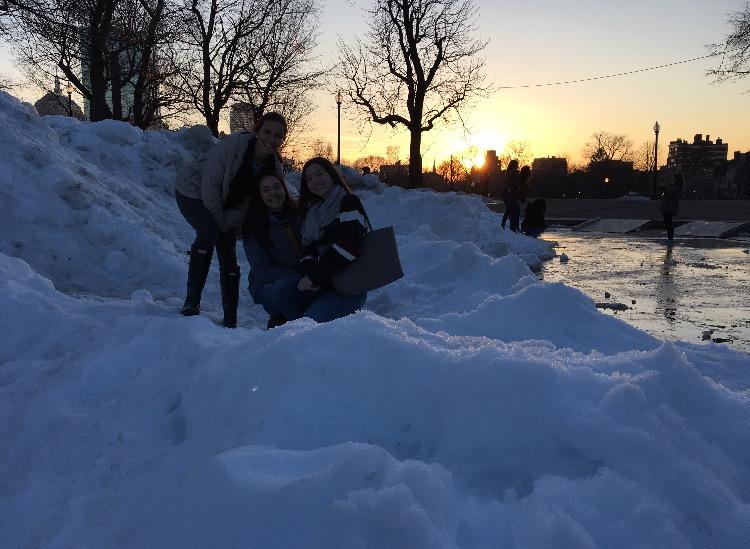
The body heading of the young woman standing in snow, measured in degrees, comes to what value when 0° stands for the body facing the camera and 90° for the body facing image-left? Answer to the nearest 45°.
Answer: approximately 315°

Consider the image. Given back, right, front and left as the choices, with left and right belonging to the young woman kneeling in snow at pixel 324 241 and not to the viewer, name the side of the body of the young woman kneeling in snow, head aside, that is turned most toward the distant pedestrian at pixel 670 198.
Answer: back

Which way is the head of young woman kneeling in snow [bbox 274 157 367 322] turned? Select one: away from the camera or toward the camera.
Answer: toward the camera

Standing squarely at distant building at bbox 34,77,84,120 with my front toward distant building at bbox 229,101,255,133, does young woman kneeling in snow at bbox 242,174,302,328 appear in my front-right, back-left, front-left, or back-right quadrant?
front-right

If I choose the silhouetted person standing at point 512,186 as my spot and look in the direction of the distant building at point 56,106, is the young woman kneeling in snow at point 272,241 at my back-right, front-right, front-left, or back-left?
back-left

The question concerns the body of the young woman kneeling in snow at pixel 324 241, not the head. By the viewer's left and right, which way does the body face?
facing the viewer and to the left of the viewer

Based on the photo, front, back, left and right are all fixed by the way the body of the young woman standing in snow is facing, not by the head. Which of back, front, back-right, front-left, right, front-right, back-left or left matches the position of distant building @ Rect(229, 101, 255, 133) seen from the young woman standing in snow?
back-left

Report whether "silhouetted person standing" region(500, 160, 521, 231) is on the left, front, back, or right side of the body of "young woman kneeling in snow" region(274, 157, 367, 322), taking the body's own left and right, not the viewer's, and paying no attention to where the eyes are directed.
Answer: back

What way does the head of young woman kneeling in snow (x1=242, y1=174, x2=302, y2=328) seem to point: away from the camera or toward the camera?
toward the camera

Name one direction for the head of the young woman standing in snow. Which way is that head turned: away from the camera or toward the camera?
toward the camera

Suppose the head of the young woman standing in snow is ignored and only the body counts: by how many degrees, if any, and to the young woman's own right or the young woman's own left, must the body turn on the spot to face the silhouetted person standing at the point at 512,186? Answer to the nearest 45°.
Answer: approximately 90° to the young woman's own left

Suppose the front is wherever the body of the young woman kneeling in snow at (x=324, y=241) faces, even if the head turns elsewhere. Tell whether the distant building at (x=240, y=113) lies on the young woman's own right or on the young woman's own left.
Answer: on the young woman's own right

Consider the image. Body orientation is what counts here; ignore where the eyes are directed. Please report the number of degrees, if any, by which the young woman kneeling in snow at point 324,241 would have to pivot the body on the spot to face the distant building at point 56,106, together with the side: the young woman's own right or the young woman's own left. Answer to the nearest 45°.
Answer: approximately 90° to the young woman's own right
